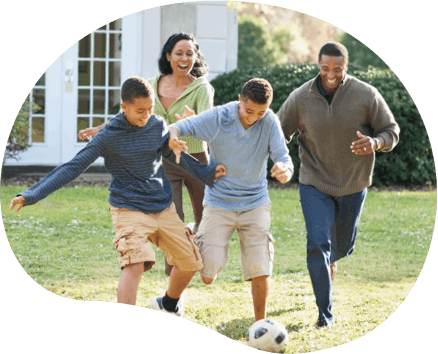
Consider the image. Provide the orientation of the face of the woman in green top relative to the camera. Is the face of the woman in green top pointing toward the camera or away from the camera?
toward the camera

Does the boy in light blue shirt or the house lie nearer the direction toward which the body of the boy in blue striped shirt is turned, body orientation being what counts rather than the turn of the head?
the boy in light blue shirt

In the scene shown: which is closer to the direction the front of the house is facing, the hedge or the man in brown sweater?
the man in brown sweater

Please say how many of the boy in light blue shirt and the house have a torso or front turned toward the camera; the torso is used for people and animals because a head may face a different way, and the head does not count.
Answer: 2

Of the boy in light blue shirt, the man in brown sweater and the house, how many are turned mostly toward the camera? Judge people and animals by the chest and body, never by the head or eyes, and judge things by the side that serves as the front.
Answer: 3

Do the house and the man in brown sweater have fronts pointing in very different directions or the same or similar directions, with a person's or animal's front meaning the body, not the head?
same or similar directions

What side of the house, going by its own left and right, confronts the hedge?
left

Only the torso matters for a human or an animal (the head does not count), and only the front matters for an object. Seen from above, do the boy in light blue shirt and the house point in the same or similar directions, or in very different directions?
same or similar directions

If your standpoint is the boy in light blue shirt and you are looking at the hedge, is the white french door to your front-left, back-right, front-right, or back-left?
front-left

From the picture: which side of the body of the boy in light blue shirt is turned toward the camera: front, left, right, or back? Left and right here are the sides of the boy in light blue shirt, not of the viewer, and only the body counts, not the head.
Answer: front

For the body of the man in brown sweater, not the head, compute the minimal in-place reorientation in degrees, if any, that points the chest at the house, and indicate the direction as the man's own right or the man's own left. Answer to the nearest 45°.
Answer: approximately 135° to the man's own right

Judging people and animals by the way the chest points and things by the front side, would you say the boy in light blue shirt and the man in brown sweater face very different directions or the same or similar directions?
same or similar directions

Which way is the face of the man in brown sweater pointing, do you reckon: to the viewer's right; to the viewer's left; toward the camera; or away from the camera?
toward the camera

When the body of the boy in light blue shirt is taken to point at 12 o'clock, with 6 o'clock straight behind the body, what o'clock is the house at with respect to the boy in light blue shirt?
The house is roughly at 5 o'clock from the boy in light blue shirt.

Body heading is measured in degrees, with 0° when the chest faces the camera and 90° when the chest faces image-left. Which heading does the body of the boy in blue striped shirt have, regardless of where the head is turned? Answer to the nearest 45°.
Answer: approximately 315°

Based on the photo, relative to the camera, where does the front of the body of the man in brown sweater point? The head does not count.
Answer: toward the camera
